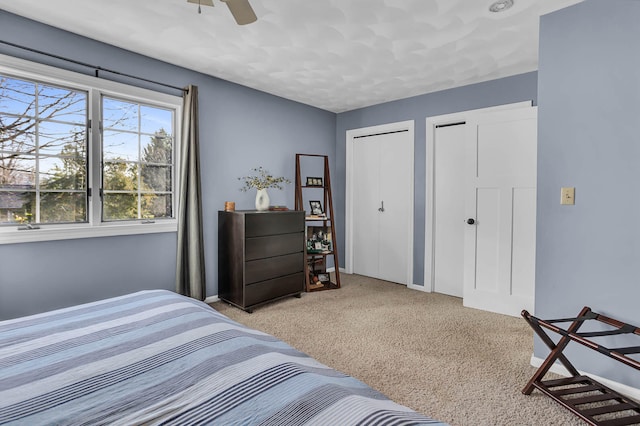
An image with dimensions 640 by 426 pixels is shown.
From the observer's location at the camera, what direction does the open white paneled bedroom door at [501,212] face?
facing the viewer and to the left of the viewer

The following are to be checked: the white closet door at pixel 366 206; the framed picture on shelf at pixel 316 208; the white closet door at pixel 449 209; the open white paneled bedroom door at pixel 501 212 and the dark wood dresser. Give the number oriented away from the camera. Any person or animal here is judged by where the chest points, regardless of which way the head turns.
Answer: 0

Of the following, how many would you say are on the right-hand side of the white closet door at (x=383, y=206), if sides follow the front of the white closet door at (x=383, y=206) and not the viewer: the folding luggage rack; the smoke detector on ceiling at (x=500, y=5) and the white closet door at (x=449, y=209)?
0

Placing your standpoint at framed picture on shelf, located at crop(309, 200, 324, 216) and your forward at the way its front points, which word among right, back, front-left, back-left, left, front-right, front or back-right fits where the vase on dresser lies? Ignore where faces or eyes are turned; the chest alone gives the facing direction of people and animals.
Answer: right

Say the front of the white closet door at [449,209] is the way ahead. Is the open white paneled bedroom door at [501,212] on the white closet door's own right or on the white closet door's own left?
on the white closet door's own left

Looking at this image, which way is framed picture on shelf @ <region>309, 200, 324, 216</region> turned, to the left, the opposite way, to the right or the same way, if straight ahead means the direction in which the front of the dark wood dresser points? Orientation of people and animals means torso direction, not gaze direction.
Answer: the same way

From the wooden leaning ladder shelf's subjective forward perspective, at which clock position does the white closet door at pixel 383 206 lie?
The white closet door is roughly at 10 o'clock from the wooden leaning ladder shelf.

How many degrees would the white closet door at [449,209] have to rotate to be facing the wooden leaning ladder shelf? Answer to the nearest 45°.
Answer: approximately 45° to its right

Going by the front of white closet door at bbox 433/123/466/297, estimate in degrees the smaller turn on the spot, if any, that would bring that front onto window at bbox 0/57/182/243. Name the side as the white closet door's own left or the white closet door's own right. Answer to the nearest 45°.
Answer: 0° — it already faces it

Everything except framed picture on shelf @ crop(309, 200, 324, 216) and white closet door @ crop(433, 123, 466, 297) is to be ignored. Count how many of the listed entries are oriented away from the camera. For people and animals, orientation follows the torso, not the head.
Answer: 0

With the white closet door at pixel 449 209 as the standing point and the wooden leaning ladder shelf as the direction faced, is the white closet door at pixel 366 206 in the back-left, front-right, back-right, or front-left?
front-right

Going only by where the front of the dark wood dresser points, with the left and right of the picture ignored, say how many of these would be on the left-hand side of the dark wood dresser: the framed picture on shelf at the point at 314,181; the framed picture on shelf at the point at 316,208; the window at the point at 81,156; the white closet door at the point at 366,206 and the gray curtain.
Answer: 3

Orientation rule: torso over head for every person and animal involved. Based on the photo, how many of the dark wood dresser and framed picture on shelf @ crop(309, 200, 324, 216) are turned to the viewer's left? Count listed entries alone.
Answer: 0

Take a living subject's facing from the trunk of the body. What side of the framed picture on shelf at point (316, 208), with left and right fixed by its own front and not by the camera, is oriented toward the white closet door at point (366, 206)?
left

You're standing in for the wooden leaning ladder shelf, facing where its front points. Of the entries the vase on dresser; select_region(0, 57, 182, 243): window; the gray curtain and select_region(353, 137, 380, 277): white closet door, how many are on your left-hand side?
1

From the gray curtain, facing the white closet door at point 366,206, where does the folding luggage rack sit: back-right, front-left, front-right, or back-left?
front-right

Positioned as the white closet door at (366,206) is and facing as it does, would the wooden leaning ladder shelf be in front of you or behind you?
in front

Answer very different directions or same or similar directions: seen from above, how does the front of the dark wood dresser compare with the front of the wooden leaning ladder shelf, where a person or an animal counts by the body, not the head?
same or similar directions
